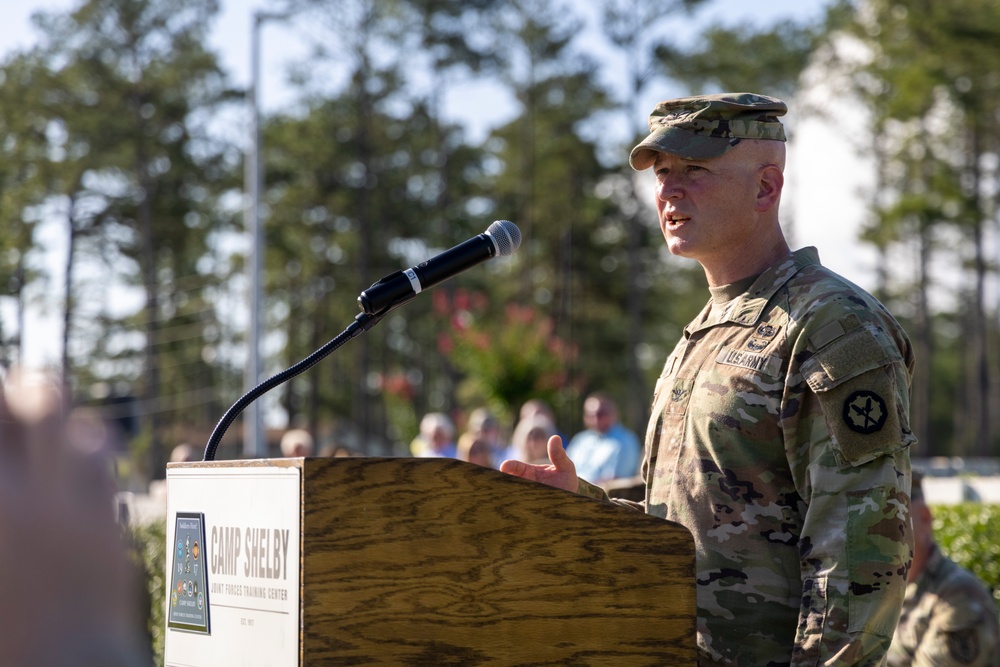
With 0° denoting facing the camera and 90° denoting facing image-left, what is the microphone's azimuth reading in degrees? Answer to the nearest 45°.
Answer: approximately 270°

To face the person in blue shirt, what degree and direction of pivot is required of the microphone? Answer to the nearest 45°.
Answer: approximately 90° to its left

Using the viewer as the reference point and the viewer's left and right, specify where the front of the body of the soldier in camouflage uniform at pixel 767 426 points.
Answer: facing the viewer and to the left of the viewer

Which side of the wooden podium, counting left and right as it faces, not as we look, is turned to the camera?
left

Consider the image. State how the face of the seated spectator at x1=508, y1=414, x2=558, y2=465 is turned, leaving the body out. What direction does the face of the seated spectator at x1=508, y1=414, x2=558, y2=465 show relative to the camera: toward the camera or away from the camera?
toward the camera

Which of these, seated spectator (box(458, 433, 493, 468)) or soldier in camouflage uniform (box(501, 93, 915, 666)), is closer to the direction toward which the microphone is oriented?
the soldier in camouflage uniform

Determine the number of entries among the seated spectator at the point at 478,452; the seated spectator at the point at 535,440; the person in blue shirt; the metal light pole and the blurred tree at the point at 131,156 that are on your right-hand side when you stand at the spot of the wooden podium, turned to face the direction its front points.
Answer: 5

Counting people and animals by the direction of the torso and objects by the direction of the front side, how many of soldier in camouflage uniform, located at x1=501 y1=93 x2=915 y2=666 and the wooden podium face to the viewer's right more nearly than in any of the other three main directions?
0

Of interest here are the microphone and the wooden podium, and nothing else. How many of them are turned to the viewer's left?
1

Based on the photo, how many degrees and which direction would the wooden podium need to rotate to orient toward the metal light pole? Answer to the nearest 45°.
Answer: approximately 90° to its right

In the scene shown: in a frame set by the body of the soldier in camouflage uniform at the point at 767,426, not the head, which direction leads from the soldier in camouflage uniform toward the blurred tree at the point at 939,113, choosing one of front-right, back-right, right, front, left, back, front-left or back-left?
back-right

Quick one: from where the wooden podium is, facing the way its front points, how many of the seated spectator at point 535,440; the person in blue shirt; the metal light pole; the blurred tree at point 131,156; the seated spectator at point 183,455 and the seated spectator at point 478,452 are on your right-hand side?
6

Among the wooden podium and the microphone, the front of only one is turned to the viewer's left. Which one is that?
the wooden podium

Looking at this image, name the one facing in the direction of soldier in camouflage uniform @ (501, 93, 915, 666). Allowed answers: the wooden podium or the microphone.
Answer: the microphone

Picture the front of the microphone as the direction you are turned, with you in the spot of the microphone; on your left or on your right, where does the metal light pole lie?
on your left

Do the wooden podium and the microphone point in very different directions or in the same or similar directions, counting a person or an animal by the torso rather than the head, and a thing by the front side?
very different directions
